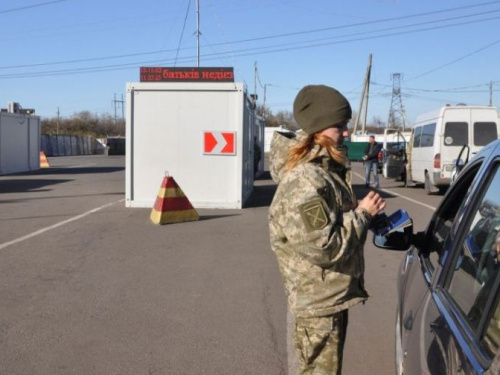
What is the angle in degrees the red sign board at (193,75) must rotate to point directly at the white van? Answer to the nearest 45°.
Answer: approximately 90° to its left

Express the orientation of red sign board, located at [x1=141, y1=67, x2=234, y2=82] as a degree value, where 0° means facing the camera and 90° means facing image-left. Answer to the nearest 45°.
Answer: approximately 0°

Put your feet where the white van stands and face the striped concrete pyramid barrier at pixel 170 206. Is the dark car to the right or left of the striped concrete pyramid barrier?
left

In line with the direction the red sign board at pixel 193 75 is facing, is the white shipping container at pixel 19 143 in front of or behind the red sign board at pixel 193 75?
behind

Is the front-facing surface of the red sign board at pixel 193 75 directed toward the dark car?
yes
